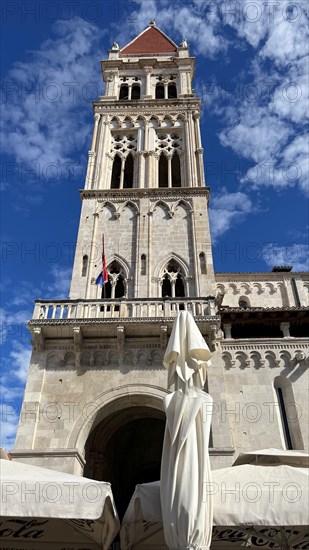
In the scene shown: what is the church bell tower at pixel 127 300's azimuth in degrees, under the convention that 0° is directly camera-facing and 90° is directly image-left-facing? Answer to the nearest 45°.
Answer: approximately 0°
